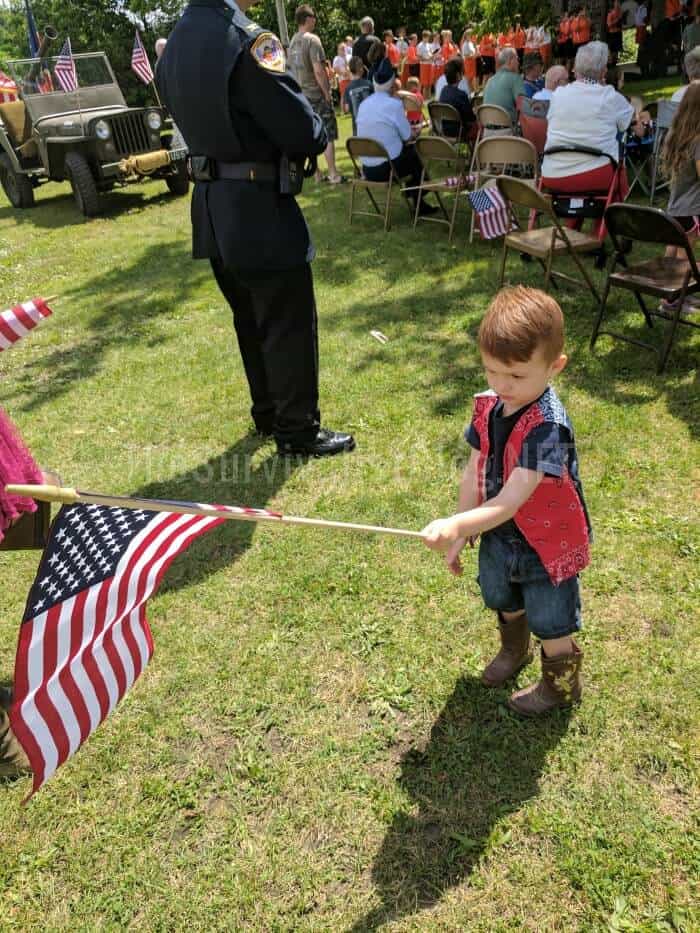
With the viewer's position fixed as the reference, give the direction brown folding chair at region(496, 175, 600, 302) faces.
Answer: facing away from the viewer and to the right of the viewer

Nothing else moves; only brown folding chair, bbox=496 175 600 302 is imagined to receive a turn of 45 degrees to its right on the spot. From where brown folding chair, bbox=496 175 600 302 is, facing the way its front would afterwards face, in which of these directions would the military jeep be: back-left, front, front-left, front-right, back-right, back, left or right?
back-left

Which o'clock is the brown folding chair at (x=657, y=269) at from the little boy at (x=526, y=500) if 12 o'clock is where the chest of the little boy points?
The brown folding chair is roughly at 5 o'clock from the little boy.

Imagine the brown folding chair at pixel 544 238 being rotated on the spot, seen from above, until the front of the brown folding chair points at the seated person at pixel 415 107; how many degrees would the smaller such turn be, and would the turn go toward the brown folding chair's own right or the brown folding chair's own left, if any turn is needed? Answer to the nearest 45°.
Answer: approximately 45° to the brown folding chair's own left

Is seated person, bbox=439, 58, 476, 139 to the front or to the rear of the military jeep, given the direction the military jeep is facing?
to the front

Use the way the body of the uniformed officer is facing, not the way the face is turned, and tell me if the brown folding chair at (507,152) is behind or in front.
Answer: in front

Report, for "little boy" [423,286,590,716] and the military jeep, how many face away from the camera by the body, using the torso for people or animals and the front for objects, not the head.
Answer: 0

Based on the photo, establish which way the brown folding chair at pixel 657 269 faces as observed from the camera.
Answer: facing away from the viewer and to the right of the viewer

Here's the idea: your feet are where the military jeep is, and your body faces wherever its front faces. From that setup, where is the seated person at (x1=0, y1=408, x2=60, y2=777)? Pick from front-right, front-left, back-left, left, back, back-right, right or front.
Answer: front-right

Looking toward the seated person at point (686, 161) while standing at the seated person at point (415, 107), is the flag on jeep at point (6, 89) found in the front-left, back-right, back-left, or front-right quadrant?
back-right

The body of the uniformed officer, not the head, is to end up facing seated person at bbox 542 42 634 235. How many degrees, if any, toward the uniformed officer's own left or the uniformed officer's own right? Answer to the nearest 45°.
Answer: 0° — they already face them

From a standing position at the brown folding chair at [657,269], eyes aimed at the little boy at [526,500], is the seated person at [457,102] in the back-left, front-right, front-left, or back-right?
back-right

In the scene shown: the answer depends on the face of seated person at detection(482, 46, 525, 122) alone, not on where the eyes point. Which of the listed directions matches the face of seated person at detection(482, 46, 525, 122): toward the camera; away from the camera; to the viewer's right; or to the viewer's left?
away from the camera

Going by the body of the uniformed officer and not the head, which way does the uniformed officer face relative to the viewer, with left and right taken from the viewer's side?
facing away from the viewer and to the right of the viewer
